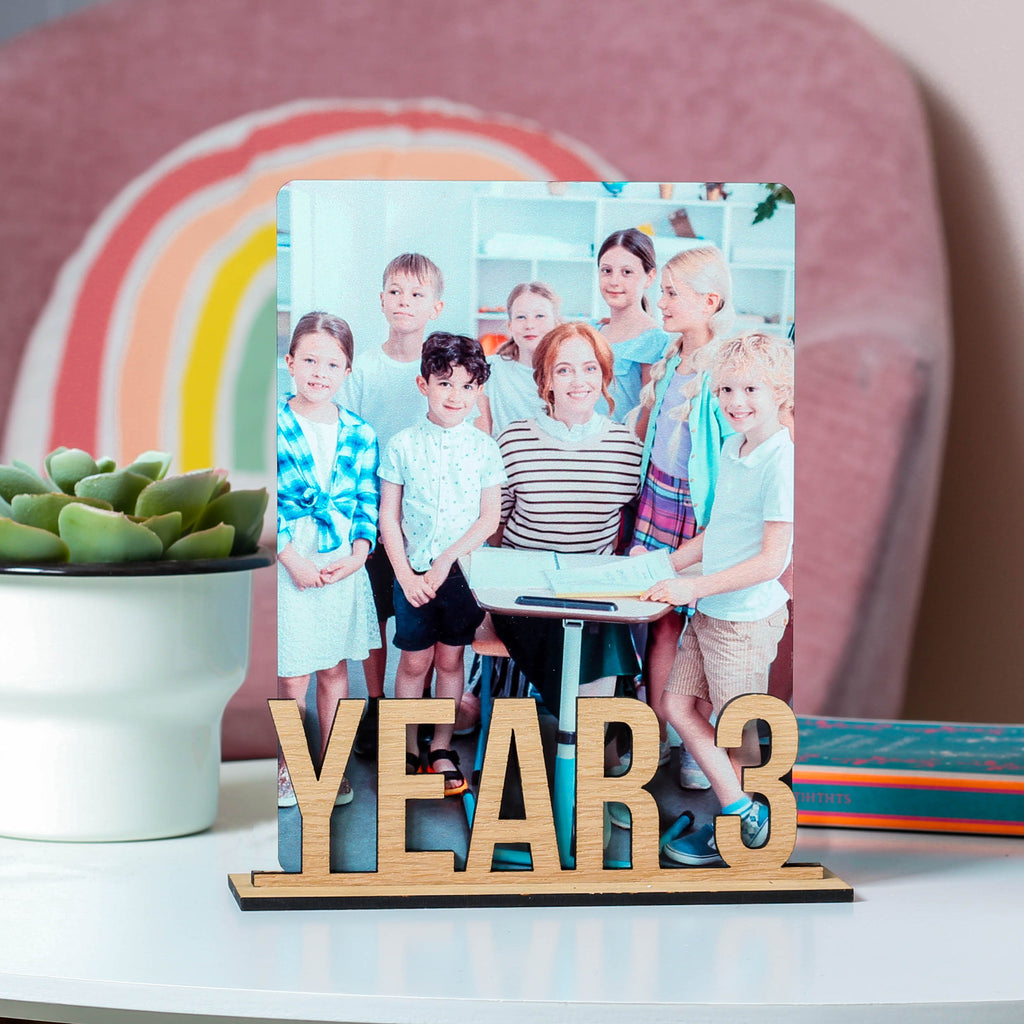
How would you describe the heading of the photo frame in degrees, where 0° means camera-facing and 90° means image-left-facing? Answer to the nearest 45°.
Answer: approximately 0°
